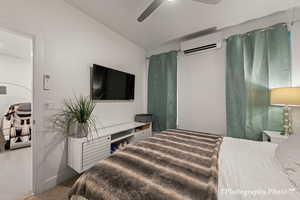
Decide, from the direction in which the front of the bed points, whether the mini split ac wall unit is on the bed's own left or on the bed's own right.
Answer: on the bed's own right

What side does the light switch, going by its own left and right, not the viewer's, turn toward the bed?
front

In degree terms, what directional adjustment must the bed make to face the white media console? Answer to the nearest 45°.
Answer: approximately 45° to its right

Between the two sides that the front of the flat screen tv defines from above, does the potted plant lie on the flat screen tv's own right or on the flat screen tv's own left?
on the flat screen tv's own right

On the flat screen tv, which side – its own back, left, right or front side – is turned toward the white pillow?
front

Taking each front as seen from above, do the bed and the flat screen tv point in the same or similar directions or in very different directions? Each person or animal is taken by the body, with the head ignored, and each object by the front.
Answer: very different directions

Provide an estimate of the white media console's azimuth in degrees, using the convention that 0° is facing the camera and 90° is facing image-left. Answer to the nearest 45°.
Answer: approximately 315°

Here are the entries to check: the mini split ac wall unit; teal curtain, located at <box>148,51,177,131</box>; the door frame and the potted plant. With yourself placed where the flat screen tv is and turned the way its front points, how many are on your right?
2

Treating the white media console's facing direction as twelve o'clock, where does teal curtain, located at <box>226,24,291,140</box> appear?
The teal curtain is roughly at 11 o'clock from the white media console.

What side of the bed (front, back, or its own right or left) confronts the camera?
left

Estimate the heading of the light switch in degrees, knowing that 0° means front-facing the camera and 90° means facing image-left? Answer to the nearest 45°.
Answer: approximately 315°

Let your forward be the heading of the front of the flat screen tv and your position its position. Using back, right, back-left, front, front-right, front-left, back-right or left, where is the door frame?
right
